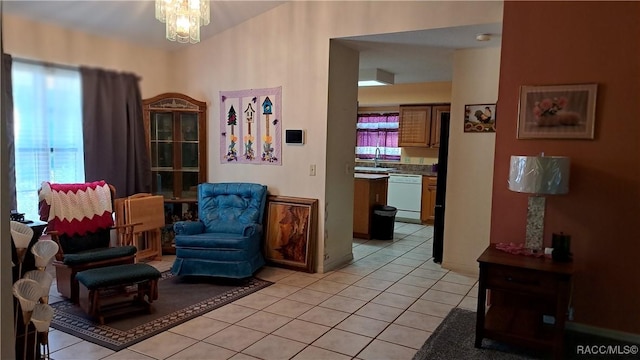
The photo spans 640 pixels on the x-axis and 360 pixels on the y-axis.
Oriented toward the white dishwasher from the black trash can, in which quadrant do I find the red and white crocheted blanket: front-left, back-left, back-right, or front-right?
back-left

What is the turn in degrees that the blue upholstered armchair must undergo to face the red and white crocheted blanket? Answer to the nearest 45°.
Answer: approximately 45° to its right

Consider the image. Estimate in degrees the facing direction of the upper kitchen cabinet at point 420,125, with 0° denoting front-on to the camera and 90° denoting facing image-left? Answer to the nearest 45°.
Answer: approximately 0°

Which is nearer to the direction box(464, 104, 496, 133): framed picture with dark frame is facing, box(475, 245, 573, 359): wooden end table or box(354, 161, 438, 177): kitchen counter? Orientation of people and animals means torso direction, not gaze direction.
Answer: the wooden end table

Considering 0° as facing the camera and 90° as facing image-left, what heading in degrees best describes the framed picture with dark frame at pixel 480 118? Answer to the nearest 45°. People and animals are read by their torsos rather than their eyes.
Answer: approximately 0°

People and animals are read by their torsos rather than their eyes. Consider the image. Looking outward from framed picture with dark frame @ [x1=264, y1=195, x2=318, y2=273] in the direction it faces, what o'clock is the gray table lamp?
The gray table lamp is roughly at 9 o'clock from the framed picture with dark frame.

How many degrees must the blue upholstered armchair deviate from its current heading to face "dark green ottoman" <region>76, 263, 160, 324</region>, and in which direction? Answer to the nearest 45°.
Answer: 0° — it already faces it
